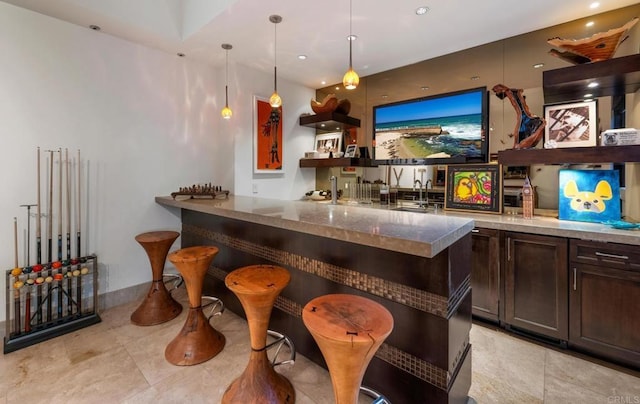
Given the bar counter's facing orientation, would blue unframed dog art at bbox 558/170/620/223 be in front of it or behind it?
behind

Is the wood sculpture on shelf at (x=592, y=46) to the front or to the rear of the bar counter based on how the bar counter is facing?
to the rear

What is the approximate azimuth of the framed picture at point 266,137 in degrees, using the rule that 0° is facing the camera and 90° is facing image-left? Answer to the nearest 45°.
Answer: approximately 315°

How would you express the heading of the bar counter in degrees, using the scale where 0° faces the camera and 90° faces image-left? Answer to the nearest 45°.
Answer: approximately 45°

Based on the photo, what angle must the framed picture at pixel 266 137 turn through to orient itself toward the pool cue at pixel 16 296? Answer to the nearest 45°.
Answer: approximately 90° to its right

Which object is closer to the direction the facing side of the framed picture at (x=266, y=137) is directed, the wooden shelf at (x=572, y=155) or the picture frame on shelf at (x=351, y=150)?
the wooden shelf
